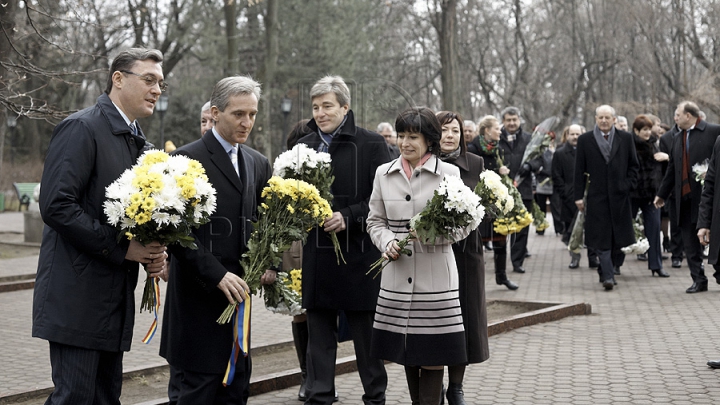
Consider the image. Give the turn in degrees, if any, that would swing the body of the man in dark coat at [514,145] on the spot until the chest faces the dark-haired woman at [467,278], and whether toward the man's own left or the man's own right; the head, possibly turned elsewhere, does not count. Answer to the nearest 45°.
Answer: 0° — they already face them

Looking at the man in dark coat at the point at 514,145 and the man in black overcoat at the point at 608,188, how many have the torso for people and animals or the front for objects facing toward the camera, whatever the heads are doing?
2

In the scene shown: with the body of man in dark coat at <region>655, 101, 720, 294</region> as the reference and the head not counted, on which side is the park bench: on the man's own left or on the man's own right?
on the man's own right

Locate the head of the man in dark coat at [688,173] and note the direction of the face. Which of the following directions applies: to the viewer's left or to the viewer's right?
to the viewer's left

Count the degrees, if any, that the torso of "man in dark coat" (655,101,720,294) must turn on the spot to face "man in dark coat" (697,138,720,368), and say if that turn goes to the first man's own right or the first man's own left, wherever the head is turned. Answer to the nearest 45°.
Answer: approximately 45° to the first man's own left

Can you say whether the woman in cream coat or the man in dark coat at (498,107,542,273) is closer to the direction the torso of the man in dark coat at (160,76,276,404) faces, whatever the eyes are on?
the woman in cream coat

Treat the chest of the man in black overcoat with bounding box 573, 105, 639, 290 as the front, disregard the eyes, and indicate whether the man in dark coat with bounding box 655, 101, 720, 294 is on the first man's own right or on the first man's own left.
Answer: on the first man's own left

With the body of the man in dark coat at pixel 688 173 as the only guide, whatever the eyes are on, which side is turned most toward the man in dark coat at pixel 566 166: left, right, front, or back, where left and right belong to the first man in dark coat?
right

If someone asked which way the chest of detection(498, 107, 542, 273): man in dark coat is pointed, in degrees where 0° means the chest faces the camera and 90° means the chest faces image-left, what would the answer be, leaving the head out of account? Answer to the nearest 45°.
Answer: approximately 0°
